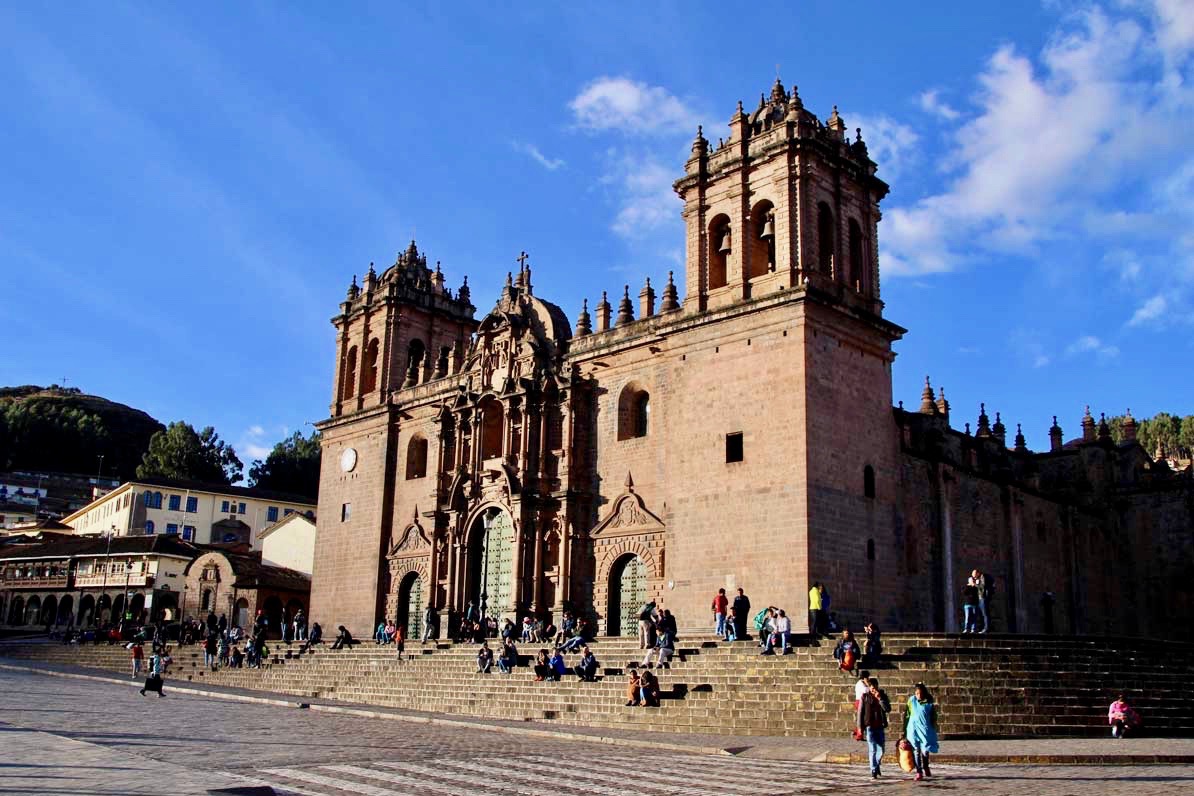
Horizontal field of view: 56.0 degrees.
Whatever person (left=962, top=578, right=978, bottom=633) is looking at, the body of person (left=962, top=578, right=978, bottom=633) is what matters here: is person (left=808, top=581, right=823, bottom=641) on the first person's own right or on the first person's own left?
on the first person's own right

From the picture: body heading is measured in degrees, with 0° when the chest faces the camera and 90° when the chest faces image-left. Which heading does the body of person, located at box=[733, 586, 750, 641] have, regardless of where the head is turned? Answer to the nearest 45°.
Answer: approximately 0°

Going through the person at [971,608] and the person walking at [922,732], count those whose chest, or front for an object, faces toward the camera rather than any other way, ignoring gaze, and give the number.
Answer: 2

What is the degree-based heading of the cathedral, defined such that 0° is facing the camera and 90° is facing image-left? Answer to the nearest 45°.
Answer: approximately 45°

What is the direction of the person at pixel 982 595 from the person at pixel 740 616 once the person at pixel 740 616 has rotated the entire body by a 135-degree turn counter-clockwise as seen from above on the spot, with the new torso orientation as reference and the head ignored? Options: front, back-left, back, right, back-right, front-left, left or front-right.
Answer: front-right

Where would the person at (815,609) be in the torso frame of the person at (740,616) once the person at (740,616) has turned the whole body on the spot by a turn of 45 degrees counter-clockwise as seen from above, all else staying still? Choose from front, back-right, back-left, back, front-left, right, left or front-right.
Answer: front-left

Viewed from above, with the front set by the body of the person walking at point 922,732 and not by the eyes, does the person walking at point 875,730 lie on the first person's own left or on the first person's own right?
on the first person's own right

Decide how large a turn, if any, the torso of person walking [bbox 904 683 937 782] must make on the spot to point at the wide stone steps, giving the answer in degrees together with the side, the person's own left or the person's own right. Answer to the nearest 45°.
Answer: approximately 180°
